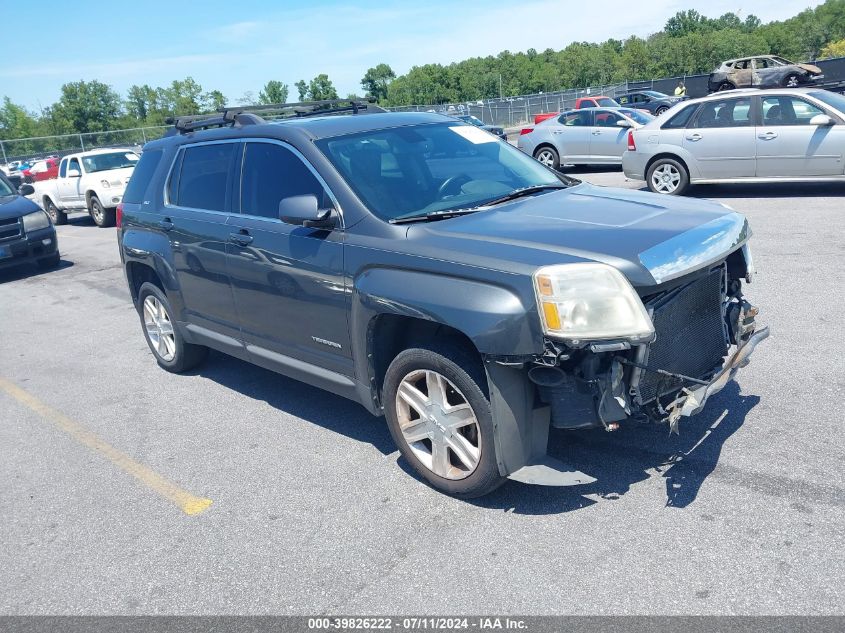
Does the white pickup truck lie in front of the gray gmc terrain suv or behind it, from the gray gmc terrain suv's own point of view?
behind

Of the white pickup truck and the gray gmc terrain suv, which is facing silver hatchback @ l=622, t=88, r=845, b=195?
the white pickup truck

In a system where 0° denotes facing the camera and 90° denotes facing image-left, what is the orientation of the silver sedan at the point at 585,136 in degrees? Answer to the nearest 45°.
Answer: approximately 270°

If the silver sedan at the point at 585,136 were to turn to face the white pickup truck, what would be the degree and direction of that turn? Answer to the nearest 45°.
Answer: approximately 180°

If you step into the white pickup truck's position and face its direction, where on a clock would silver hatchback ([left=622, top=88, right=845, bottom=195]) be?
The silver hatchback is roughly at 12 o'clock from the white pickup truck.

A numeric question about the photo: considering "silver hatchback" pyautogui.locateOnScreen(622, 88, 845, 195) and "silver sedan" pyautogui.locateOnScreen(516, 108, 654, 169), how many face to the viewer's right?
2

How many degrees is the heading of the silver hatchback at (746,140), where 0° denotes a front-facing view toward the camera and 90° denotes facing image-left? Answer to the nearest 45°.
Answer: approximately 270°
